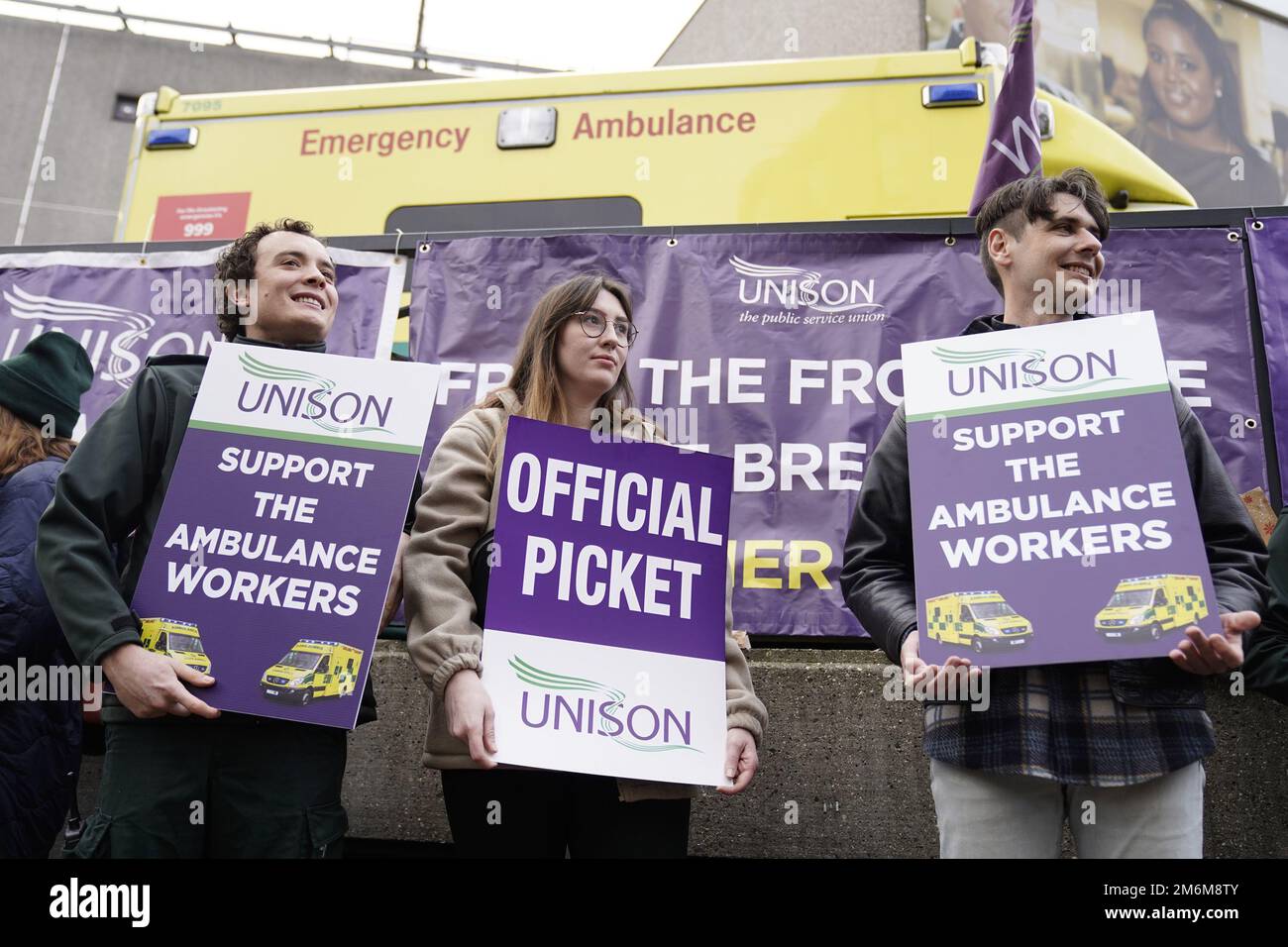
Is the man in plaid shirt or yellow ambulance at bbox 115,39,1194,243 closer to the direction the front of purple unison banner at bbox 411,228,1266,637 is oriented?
the man in plaid shirt

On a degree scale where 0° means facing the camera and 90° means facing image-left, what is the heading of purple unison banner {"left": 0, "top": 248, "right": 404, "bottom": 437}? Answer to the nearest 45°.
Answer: approximately 0°

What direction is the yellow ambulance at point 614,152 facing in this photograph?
to the viewer's right

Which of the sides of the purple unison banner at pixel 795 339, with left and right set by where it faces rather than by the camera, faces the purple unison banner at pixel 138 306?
right

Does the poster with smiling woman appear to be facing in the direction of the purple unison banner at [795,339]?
yes

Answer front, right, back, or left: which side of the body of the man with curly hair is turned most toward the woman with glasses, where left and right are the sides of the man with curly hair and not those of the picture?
left

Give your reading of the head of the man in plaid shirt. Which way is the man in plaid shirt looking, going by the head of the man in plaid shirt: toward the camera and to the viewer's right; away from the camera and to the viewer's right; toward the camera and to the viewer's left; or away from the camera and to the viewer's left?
toward the camera and to the viewer's right

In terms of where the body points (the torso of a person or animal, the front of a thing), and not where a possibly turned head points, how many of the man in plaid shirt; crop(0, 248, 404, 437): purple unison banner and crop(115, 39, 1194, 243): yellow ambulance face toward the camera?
2

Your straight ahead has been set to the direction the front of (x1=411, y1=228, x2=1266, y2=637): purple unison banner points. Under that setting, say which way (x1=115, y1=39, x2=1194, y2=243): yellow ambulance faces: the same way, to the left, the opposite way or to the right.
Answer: to the left

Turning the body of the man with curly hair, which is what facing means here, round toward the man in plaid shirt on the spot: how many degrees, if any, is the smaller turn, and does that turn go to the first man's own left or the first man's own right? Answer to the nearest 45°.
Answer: approximately 45° to the first man's own left
